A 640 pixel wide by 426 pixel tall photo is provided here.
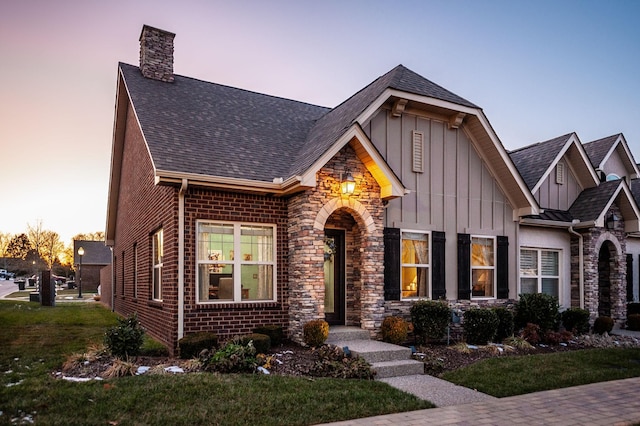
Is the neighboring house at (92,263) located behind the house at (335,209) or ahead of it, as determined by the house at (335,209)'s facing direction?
behind

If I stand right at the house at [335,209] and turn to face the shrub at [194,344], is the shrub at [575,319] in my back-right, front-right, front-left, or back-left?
back-left

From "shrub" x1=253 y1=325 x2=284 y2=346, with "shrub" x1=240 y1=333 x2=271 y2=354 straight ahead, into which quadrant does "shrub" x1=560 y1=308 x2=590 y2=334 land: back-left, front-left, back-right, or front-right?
back-left

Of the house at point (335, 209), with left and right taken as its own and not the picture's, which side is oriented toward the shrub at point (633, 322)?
left

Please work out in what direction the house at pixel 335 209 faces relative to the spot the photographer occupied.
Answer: facing the viewer and to the right of the viewer

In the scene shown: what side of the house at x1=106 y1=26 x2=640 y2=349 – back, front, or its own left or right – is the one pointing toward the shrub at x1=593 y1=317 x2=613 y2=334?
left
